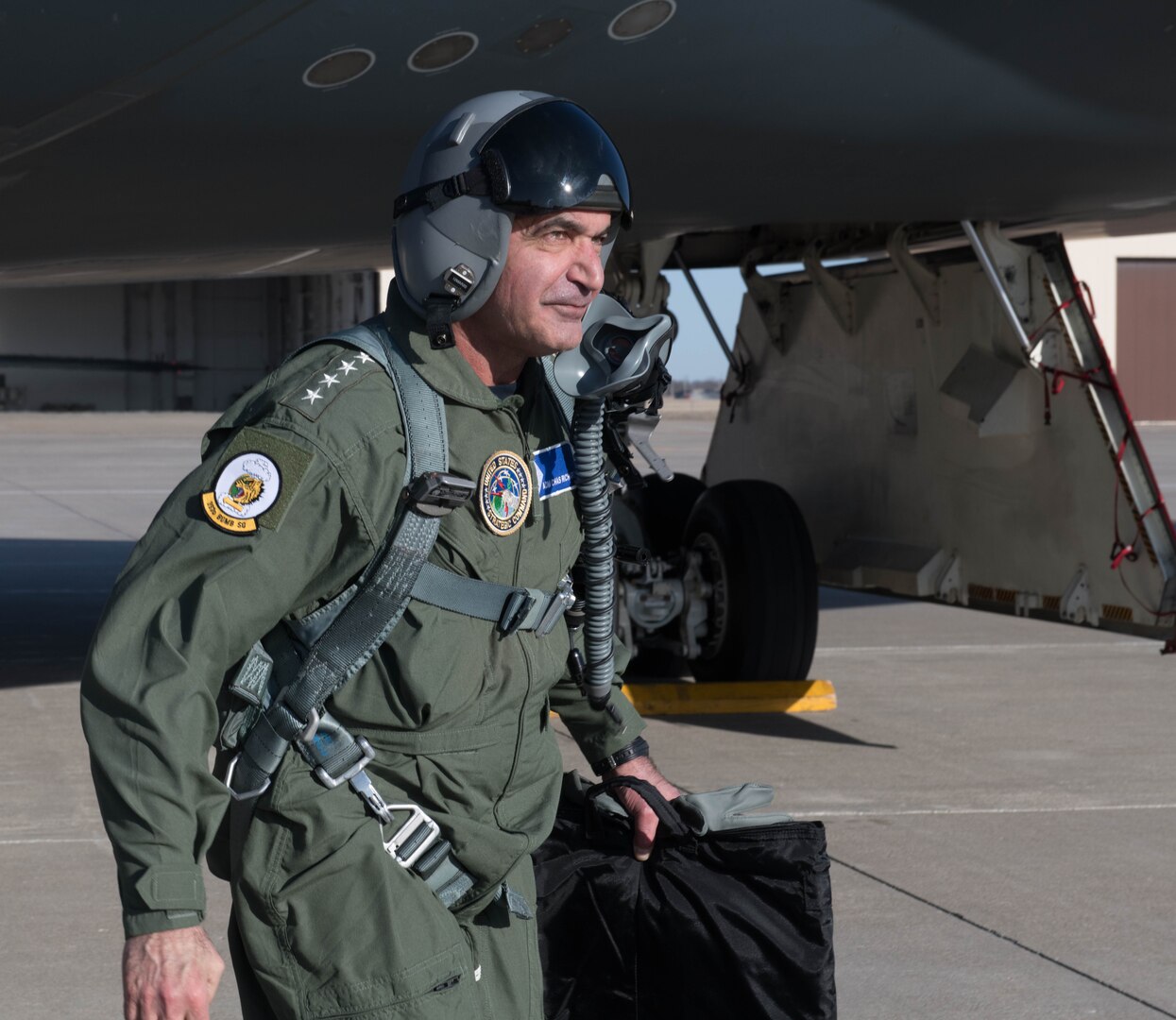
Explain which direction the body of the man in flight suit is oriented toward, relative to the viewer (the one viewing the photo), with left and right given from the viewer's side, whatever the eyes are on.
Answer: facing the viewer and to the right of the viewer
